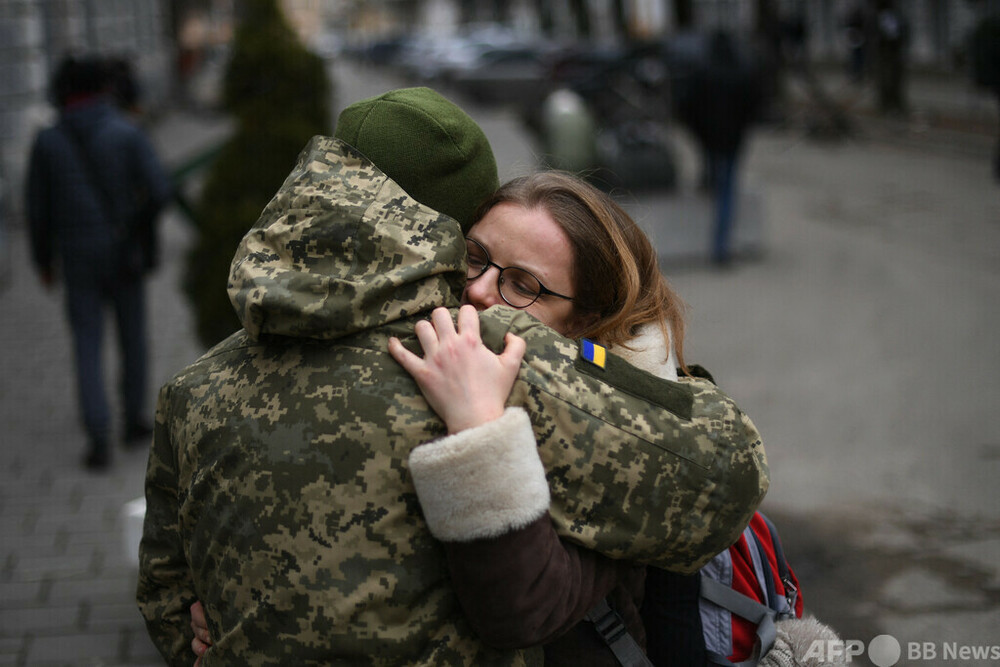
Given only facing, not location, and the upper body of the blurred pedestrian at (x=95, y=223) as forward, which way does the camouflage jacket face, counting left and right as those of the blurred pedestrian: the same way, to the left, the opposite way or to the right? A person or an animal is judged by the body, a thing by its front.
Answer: the same way

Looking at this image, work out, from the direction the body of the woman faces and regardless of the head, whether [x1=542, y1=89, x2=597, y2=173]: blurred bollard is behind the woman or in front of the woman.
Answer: behind

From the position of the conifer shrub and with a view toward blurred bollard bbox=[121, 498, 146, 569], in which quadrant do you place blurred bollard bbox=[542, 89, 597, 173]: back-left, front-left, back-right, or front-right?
back-left

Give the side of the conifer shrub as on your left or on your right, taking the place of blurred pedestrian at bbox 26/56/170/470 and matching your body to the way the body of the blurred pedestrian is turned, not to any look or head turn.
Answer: on your right

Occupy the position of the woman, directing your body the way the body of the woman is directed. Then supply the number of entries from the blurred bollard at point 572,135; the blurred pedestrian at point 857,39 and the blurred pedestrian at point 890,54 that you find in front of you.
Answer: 0

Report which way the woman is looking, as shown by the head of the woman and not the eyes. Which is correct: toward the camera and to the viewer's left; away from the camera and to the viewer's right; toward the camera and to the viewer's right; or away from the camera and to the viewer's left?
toward the camera and to the viewer's left

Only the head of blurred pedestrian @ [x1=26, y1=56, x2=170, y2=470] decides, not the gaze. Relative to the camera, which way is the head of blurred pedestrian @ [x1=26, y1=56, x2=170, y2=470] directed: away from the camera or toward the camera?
away from the camera

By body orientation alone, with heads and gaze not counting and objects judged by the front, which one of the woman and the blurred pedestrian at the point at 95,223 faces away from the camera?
the blurred pedestrian

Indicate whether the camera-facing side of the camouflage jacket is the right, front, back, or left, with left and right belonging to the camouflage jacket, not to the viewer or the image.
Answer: back

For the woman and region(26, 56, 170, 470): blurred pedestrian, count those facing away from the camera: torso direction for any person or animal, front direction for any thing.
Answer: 1

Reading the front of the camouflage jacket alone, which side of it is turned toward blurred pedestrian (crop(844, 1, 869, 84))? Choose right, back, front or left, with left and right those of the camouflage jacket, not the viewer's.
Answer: front

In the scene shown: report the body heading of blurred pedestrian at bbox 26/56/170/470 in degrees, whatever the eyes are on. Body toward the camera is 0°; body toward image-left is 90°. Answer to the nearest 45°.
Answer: approximately 180°

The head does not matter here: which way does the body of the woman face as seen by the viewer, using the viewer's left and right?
facing the viewer and to the left of the viewer
